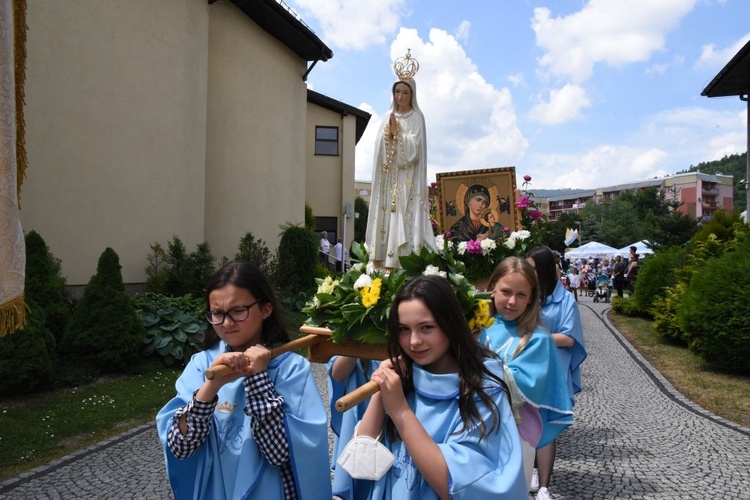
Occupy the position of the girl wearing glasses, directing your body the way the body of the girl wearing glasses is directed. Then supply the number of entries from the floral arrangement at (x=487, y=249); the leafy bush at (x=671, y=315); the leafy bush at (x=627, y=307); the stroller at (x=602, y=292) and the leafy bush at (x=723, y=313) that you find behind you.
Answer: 5

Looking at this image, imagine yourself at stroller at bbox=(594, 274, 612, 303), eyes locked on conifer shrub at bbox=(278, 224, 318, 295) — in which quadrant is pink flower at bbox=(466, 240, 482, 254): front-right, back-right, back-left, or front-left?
front-left

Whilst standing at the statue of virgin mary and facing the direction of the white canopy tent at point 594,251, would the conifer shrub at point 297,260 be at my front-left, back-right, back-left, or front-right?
front-left

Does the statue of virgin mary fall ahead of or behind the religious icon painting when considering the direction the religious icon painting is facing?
ahead

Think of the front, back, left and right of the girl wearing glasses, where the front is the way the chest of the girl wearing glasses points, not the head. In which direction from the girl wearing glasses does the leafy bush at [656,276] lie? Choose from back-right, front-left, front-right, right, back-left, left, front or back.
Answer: back

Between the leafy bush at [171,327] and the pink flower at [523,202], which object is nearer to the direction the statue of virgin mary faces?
the leafy bush

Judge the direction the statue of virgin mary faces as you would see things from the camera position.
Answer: facing the viewer and to the left of the viewer

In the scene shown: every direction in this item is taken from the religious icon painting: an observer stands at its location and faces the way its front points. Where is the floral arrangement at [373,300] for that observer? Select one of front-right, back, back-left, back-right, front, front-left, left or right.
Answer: front

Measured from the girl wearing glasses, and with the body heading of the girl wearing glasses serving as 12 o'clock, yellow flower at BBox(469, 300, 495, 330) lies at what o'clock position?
The yellow flower is roughly at 7 o'clock from the girl wearing glasses.

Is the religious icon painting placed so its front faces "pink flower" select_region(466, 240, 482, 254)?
yes

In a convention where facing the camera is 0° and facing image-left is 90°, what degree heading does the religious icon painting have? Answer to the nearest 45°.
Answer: approximately 0°

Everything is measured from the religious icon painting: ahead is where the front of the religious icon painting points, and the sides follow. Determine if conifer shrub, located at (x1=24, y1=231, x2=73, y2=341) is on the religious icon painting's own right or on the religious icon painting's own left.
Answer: on the religious icon painting's own right

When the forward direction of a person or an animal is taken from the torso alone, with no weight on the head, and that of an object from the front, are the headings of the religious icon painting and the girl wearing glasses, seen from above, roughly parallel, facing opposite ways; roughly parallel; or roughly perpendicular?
roughly parallel

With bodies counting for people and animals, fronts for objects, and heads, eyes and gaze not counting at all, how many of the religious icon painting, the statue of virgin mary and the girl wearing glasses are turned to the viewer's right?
0

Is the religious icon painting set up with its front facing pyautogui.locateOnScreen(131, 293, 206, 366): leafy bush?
no

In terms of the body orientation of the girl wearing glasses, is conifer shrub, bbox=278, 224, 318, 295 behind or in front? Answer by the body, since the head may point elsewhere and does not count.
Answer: behind

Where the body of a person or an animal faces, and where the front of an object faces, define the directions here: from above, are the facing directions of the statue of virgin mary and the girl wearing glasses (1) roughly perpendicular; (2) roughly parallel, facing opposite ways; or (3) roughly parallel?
roughly parallel
